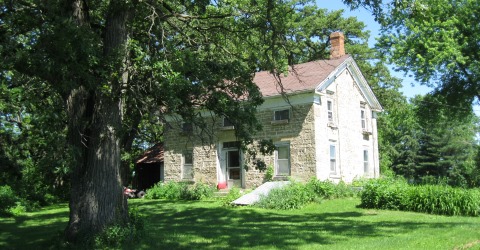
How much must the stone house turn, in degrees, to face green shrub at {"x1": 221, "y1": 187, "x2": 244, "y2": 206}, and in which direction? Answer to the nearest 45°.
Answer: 0° — it already faces it

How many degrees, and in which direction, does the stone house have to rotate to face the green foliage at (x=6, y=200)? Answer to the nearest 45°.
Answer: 0° — it already faces it

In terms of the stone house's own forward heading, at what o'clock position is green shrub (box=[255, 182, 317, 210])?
The green shrub is roughly at 11 o'clock from the stone house.

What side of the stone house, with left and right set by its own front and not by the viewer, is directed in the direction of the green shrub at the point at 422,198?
left

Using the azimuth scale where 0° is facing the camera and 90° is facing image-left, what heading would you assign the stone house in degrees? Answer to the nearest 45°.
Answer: approximately 45°
